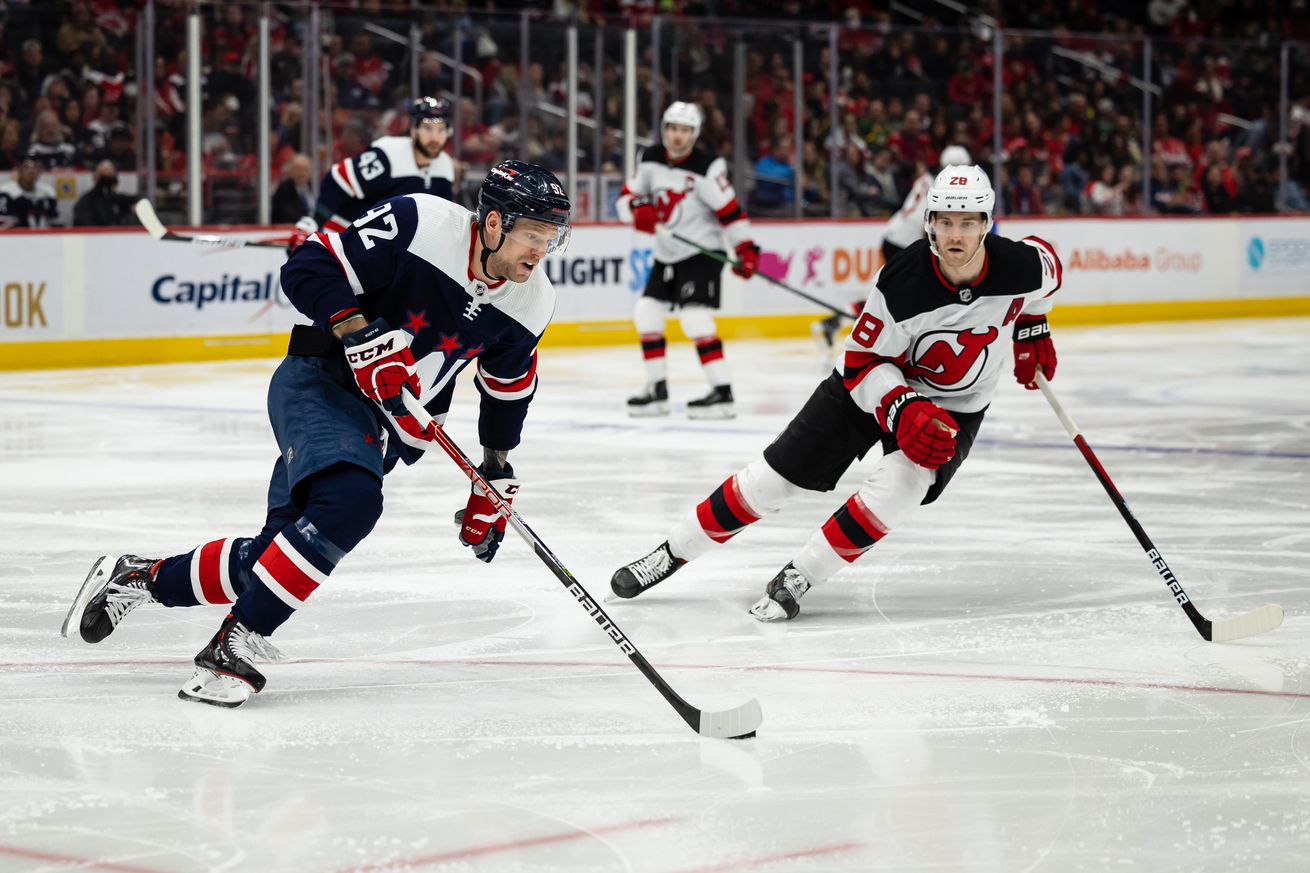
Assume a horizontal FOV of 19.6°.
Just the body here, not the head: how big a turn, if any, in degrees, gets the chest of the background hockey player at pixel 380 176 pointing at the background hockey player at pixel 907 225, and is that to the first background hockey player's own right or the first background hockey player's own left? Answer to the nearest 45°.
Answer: approximately 90° to the first background hockey player's own left

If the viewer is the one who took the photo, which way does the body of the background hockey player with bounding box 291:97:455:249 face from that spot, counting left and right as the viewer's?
facing the viewer and to the right of the viewer

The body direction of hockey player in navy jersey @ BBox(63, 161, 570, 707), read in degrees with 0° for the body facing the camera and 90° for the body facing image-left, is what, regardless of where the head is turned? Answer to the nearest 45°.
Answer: approximately 315°

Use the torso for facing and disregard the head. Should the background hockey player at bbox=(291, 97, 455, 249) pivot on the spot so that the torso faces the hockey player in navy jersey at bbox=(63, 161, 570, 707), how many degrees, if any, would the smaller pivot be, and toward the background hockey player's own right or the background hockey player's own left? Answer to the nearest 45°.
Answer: approximately 45° to the background hockey player's own right

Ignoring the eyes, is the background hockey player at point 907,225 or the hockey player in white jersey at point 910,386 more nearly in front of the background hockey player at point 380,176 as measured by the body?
the hockey player in white jersey

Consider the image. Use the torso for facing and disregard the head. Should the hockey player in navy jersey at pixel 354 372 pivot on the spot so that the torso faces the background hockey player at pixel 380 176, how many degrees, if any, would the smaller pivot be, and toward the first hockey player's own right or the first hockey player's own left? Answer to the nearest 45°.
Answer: approximately 135° to the first hockey player's own left

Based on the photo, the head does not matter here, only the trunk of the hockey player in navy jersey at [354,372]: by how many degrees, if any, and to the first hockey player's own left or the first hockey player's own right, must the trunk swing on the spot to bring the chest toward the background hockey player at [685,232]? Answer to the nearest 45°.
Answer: approximately 135° to the first hockey player's own left

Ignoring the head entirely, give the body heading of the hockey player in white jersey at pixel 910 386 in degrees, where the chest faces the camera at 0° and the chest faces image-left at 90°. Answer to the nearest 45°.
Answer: approximately 0°

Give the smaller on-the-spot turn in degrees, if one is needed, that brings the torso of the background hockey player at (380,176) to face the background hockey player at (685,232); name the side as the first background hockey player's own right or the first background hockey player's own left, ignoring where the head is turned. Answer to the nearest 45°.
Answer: approximately 90° to the first background hockey player's own left
